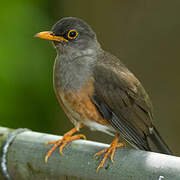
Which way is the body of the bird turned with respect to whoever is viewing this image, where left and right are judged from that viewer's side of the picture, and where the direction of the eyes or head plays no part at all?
facing the viewer and to the left of the viewer
